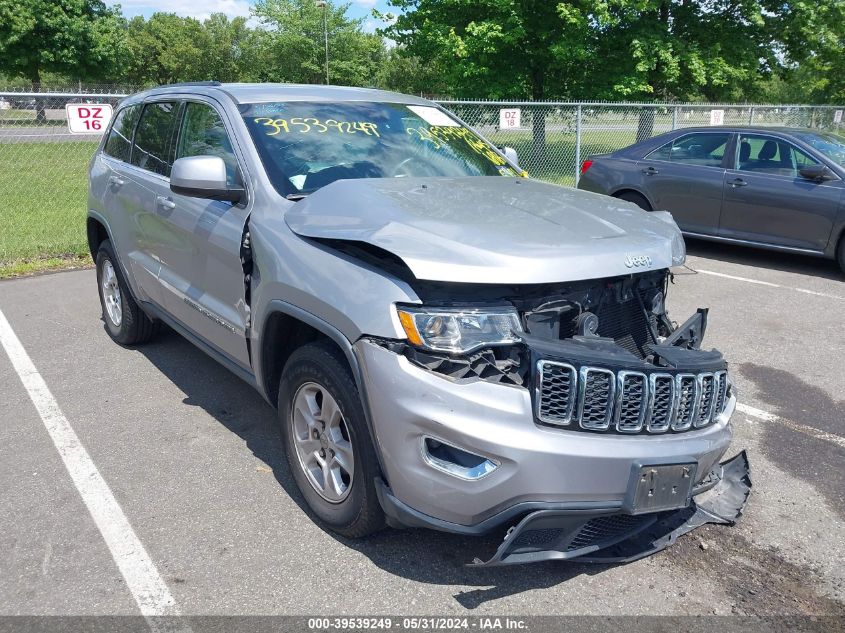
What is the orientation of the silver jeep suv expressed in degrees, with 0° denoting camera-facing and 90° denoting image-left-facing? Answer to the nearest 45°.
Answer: approximately 315°

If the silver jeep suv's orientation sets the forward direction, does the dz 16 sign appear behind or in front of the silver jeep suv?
behind

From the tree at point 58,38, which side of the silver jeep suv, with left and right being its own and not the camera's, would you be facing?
back

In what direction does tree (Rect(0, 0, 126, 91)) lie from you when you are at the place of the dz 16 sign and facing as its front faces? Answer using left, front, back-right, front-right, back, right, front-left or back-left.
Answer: back

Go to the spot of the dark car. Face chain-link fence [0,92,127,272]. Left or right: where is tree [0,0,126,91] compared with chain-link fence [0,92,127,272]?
right

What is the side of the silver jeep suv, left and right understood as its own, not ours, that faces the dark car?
left

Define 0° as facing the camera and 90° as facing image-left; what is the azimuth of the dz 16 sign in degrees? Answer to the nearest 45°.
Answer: approximately 0°

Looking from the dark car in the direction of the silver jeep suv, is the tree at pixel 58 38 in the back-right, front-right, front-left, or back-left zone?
back-right

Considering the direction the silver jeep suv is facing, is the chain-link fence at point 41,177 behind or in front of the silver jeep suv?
behind

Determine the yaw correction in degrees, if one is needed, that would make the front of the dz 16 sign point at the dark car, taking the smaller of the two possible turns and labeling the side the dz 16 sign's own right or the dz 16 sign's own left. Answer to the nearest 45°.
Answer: approximately 45° to the dz 16 sign's own left

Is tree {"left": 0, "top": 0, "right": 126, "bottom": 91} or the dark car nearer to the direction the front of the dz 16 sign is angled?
the dark car

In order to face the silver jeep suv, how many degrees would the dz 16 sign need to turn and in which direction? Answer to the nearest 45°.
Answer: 0° — it already faces it
